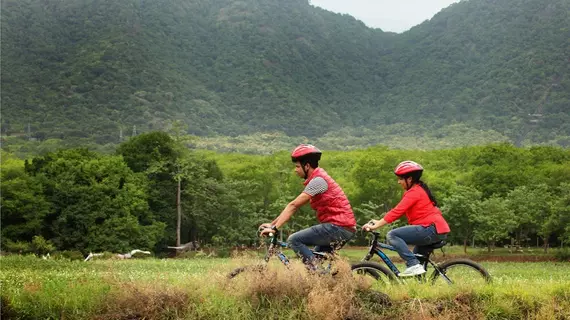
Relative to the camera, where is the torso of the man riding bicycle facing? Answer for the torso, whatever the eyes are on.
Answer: to the viewer's left

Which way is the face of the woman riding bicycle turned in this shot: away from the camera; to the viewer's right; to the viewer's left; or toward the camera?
to the viewer's left

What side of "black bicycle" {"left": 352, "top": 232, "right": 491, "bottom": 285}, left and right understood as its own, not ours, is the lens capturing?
left

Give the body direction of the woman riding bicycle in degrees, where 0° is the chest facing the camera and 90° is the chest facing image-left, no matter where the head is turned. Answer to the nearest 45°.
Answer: approximately 90°

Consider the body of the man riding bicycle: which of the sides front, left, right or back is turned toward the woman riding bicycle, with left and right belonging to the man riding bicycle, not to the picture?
back

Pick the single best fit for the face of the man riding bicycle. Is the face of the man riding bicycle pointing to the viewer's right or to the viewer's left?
to the viewer's left

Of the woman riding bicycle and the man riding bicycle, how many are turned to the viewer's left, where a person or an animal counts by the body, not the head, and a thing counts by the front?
2
